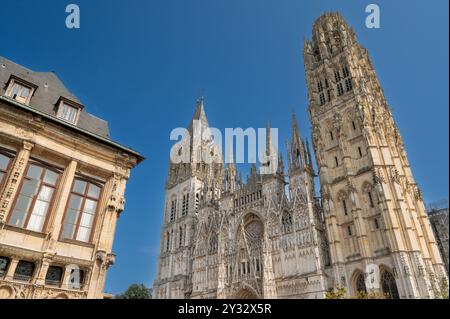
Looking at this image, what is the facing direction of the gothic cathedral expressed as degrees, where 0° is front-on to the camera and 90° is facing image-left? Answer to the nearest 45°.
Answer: approximately 45°

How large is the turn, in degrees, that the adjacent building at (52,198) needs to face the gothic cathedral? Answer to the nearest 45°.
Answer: approximately 45° to its left

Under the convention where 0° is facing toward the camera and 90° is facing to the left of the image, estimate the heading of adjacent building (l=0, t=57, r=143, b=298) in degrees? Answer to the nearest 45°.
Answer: approximately 315°
